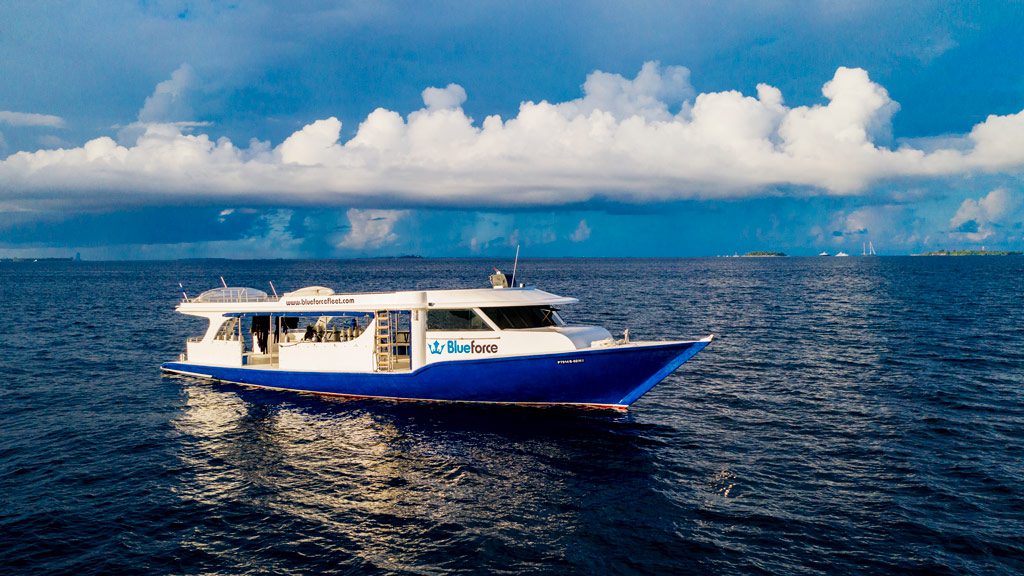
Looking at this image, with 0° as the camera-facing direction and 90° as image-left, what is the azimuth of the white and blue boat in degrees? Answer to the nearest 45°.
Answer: approximately 315°
